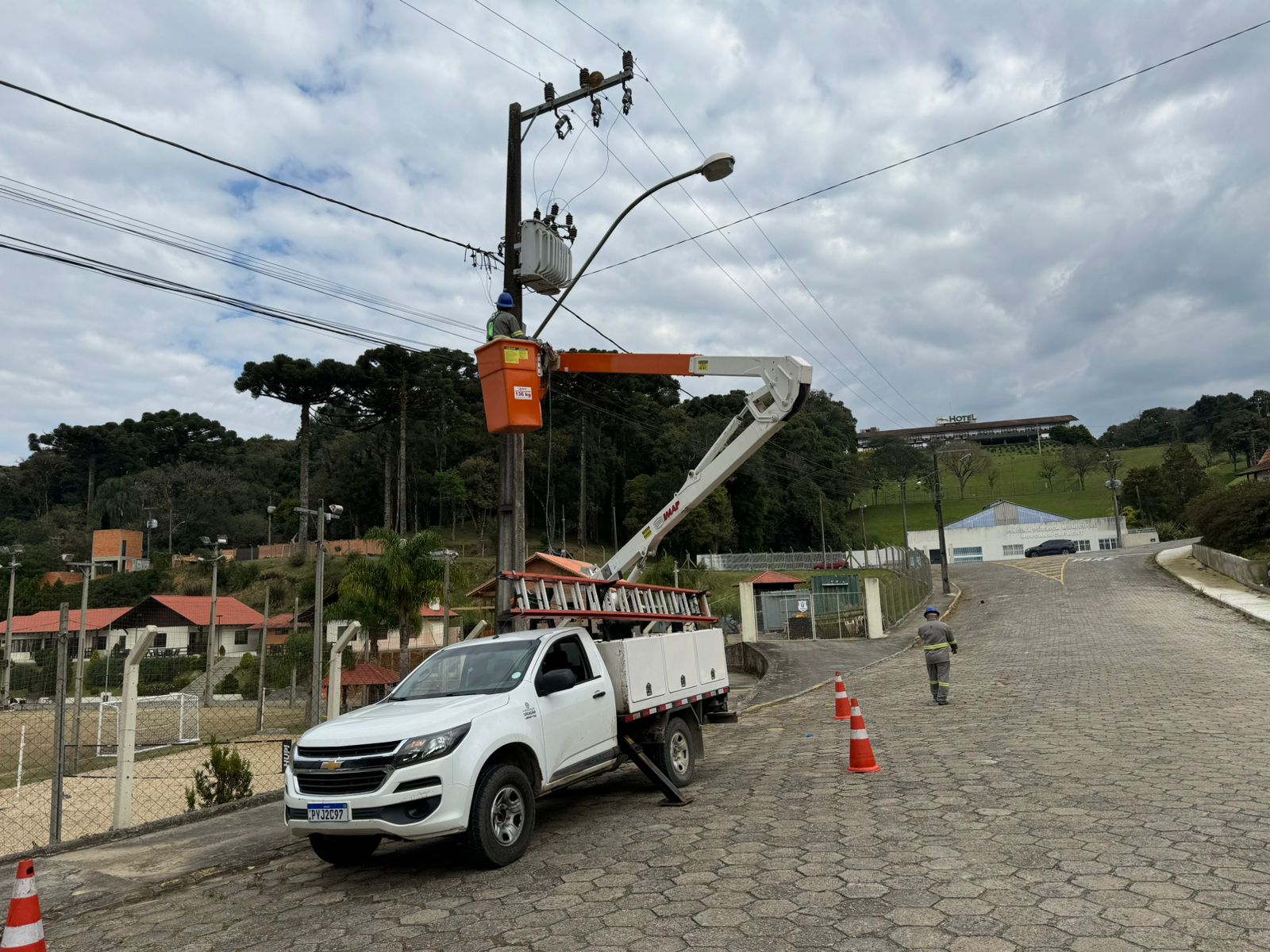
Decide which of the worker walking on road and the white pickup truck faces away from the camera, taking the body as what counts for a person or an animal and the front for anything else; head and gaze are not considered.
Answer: the worker walking on road

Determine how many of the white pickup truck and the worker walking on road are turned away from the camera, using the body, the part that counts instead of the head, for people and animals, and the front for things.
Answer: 1

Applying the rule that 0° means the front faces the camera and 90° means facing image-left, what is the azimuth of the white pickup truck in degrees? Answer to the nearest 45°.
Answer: approximately 45°

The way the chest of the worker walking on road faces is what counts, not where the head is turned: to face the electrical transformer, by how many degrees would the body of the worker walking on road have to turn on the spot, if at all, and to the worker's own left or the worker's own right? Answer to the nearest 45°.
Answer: approximately 135° to the worker's own left

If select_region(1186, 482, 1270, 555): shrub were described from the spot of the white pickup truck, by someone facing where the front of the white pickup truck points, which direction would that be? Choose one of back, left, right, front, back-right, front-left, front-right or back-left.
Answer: back

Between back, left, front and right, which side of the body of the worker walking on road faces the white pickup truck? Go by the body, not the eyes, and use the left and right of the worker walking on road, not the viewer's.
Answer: back

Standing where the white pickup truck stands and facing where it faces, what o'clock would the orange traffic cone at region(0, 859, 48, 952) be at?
The orange traffic cone is roughly at 12 o'clock from the white pickup truck.

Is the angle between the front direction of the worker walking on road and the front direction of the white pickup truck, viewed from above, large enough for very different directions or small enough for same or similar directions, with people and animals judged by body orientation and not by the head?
very different directions

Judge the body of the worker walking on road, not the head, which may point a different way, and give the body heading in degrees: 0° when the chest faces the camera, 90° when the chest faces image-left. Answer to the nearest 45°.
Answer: approximately 180°

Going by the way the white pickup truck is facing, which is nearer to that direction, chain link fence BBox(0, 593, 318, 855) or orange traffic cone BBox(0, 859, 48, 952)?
the orange traffic cone

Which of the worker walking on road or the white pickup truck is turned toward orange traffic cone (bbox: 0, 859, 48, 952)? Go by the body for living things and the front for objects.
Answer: the white pickup truck

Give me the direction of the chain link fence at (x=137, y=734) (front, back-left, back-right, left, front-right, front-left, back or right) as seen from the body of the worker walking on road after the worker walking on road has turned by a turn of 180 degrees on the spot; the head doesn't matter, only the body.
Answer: right

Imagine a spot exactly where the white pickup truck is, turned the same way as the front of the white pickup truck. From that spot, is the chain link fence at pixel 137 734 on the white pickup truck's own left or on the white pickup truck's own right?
on the white pickup truck's own right

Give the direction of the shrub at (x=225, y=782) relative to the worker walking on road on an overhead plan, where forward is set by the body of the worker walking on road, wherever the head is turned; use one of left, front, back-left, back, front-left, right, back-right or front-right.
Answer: back-left
